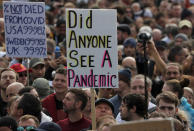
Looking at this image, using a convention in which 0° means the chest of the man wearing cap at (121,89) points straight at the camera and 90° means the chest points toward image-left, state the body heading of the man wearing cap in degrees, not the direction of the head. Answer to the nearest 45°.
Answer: approximately 45°
